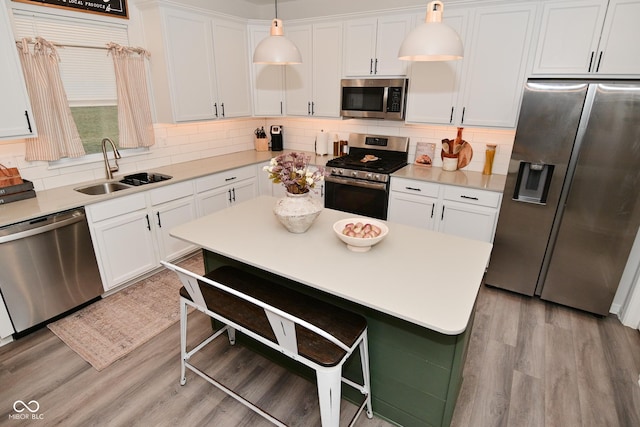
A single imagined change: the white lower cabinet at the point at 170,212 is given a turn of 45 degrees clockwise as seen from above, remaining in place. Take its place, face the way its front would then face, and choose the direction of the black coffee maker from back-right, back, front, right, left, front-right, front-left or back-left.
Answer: back-left

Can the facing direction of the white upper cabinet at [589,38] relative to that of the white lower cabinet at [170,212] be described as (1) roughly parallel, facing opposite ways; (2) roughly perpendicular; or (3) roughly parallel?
roughly perpendicular

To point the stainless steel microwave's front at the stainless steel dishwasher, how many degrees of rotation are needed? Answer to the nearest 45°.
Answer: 0° — it already faces it

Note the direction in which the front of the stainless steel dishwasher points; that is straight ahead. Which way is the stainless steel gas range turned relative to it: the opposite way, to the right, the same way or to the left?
to the right

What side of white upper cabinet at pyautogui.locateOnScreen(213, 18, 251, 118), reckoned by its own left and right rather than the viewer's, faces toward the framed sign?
right

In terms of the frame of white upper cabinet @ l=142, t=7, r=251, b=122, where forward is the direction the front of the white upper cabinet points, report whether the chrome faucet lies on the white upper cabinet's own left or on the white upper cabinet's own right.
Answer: on the white upper cabinet's own right

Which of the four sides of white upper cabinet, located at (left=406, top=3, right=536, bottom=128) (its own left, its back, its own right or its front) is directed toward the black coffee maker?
right
